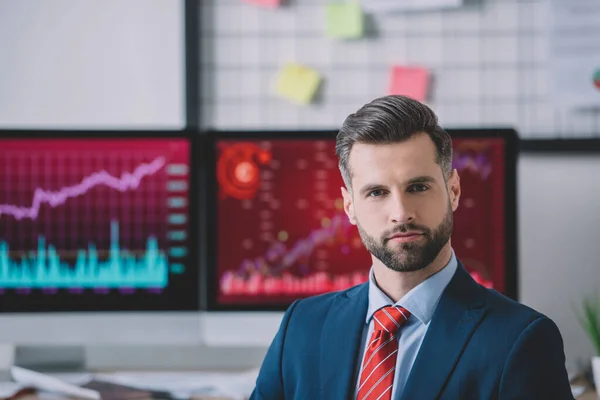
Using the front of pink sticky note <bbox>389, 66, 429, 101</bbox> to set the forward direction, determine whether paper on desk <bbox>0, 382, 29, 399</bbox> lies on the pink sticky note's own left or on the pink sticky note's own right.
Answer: on the pink sticky note's own right

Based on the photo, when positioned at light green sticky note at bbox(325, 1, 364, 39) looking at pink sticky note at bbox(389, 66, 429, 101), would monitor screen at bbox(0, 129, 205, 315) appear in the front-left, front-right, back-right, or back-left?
back-right

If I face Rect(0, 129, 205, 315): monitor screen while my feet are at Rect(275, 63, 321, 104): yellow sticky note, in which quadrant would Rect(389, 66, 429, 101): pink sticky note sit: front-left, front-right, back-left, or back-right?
back-left

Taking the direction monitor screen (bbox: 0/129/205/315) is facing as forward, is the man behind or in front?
in front

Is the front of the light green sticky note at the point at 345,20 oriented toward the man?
yes
